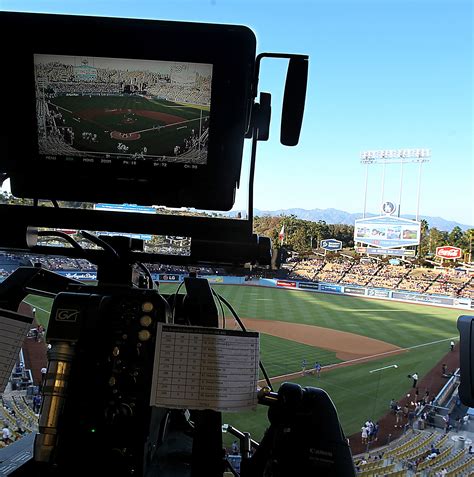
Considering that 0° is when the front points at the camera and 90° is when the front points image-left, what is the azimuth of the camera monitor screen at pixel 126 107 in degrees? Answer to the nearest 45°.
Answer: approximately 0°

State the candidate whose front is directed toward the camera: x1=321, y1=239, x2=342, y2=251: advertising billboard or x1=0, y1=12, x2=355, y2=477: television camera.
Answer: the advertising billboard

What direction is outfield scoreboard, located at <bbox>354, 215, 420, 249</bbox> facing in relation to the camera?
toward the camera

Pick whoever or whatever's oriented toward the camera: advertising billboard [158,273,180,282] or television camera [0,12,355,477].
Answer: the advertising billboard

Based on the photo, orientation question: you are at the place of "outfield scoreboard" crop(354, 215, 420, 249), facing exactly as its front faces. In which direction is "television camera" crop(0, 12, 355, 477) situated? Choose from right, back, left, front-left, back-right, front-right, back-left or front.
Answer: front

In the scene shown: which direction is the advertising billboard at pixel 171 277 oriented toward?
toward the camera

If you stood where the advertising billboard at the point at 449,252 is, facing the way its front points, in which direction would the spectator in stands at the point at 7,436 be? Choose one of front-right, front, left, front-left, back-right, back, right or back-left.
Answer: front

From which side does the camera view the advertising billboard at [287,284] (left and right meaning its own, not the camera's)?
front

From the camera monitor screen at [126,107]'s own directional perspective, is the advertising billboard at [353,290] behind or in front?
behind

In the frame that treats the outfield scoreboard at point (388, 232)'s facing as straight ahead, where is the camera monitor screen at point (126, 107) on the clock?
The camera monitor screen is roughly at 12 o'clock from the outfield scoreboard.

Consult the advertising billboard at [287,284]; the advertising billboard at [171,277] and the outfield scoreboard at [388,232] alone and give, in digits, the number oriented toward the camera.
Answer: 3

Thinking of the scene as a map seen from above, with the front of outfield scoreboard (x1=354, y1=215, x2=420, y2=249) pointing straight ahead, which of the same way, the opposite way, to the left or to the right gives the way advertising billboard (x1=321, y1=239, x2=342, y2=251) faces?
the same way

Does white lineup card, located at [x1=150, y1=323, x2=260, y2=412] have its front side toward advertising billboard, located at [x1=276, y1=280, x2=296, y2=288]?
no

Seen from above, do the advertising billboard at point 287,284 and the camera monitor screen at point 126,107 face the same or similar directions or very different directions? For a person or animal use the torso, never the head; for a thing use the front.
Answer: same or similar directions

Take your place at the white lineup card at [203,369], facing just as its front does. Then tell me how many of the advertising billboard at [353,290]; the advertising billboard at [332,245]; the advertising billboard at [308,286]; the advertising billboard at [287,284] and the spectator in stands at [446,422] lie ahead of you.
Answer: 0

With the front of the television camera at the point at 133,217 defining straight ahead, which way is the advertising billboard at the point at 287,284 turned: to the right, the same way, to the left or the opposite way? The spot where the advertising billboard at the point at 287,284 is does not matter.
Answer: the opposite way

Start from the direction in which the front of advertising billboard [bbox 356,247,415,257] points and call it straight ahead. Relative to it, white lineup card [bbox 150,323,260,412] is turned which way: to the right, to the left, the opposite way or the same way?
the same way

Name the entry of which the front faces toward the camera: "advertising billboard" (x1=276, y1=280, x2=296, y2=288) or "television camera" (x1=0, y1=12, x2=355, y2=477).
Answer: the advertising billboard

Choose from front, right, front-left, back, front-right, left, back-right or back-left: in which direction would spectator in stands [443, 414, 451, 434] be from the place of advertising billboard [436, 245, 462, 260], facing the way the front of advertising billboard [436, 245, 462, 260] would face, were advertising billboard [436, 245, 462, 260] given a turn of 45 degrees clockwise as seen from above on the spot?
front-left

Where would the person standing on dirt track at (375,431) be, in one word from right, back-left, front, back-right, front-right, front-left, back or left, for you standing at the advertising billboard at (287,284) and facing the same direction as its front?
front
